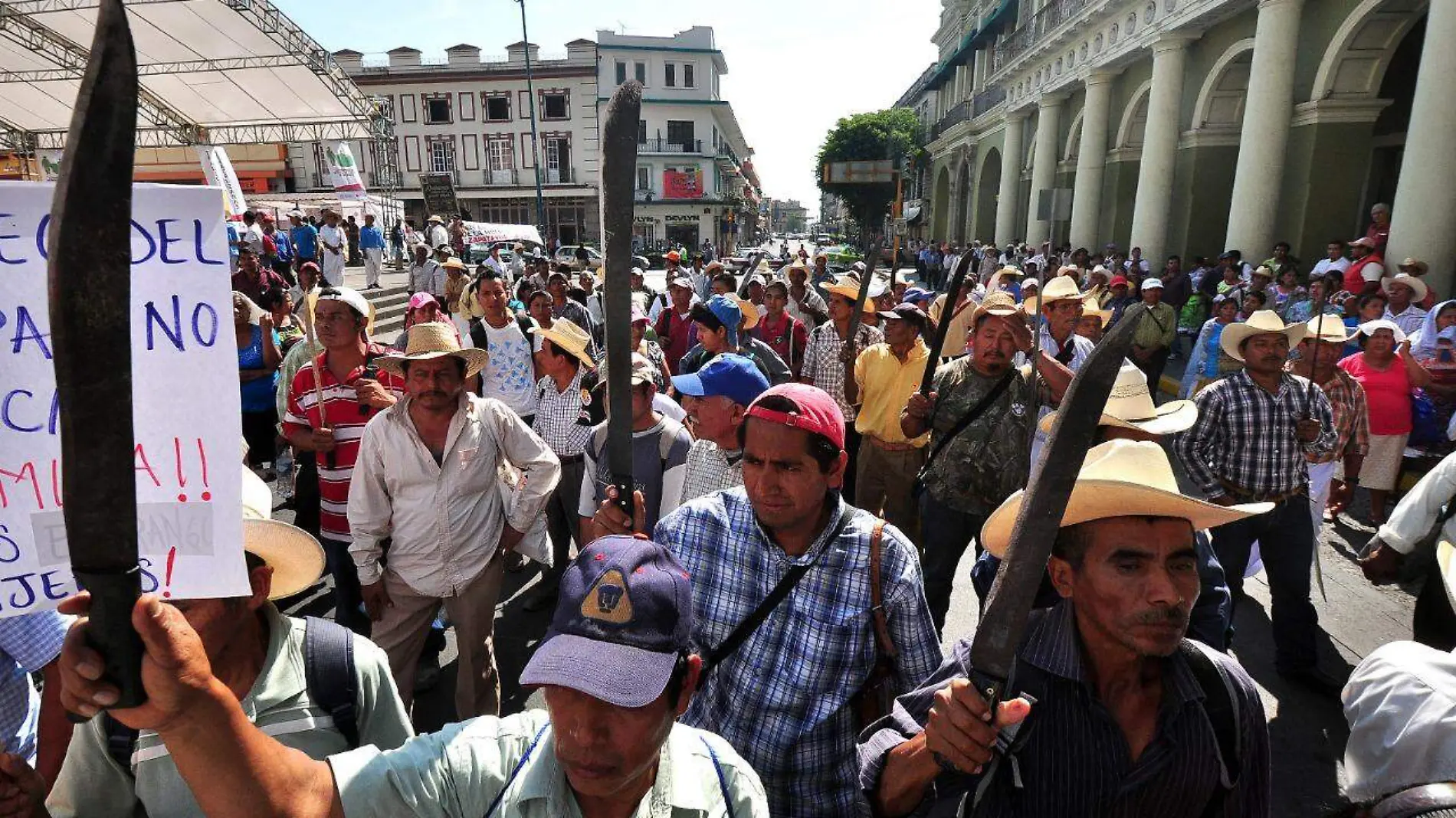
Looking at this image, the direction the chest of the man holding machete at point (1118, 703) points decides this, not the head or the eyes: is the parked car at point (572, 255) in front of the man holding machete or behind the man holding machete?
behind

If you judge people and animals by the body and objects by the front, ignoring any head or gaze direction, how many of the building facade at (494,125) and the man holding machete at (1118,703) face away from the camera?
0

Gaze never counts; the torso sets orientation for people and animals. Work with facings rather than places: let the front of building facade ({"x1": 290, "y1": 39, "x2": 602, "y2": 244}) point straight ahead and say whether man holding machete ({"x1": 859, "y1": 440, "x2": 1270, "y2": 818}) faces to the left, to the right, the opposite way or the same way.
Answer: the same way

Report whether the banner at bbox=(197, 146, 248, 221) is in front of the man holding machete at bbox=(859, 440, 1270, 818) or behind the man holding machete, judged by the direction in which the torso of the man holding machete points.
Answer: behind

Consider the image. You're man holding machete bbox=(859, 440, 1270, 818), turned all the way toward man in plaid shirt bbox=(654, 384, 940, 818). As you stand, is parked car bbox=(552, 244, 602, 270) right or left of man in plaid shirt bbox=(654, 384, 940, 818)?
right

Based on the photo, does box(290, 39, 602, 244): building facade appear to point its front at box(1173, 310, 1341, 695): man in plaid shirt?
yes

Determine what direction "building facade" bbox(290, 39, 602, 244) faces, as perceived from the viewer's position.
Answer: facing the viewer

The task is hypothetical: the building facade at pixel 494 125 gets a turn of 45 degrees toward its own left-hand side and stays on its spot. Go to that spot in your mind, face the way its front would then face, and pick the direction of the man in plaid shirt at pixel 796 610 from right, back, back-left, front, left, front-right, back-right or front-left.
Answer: front-right

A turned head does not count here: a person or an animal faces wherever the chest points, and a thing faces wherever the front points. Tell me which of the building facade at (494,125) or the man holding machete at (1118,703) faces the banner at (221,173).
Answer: the building facade

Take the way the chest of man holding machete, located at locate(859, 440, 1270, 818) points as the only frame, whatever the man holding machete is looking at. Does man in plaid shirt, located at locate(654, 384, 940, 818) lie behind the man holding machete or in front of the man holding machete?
behind

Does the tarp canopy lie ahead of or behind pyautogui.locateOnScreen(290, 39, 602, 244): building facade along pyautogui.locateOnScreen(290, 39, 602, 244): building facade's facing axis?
ahead

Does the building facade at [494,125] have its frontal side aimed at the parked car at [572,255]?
yes

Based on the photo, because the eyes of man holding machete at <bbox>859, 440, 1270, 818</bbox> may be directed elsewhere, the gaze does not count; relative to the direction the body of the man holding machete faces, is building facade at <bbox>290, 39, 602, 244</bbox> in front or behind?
behind

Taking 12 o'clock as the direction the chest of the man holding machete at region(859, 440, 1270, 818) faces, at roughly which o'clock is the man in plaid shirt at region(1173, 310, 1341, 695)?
The man in plaid shirt is roughly at 8 o'clock from the man holding machete.

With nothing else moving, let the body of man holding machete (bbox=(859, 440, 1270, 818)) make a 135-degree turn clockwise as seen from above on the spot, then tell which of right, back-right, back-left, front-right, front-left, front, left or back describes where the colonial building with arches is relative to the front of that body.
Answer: right

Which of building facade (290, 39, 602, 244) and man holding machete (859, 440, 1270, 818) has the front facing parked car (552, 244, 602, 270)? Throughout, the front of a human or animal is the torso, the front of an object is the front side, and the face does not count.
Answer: the building facade

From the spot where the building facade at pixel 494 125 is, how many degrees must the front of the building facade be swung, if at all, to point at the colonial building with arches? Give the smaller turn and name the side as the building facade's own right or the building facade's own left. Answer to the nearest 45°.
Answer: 0° — it already faces it
